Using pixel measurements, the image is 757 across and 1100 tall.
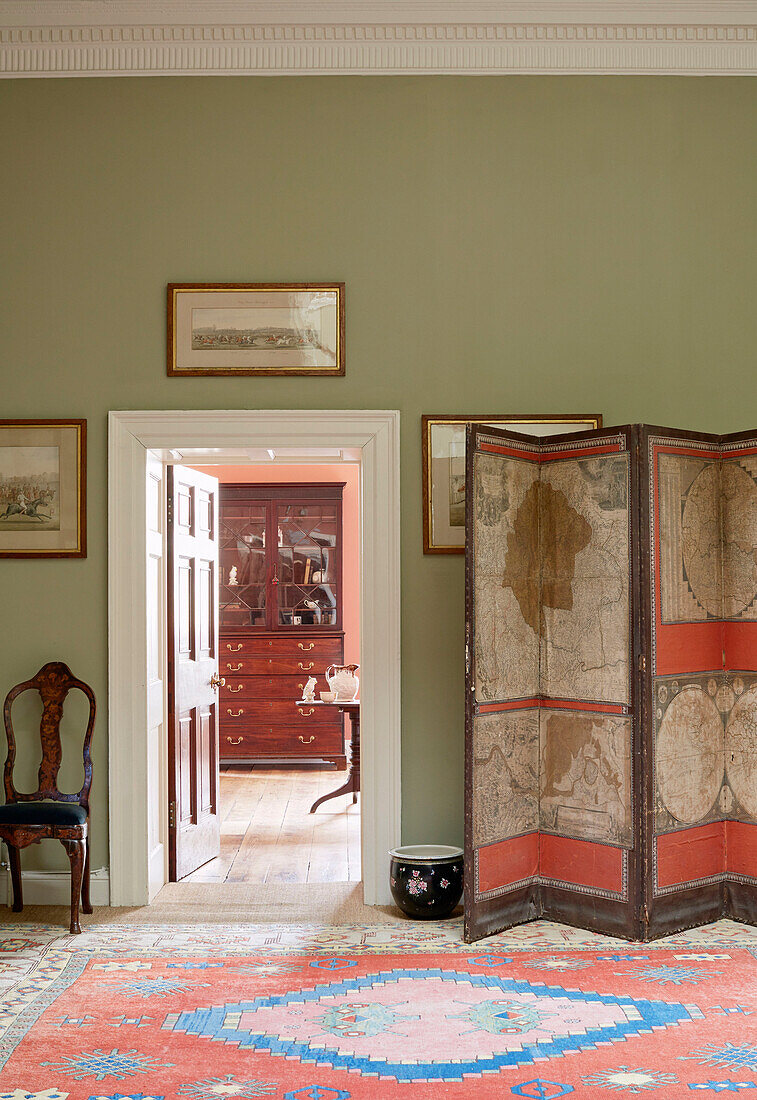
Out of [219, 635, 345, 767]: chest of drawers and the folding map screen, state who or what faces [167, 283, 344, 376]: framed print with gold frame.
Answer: the chest of drawers

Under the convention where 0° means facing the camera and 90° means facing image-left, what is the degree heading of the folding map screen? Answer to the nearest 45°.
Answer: approximately 0°

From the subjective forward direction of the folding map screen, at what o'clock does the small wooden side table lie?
The small wooden side table is roughly at 5 o'clock from the folding map screen.

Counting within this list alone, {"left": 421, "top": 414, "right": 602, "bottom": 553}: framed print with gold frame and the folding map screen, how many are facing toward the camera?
2
